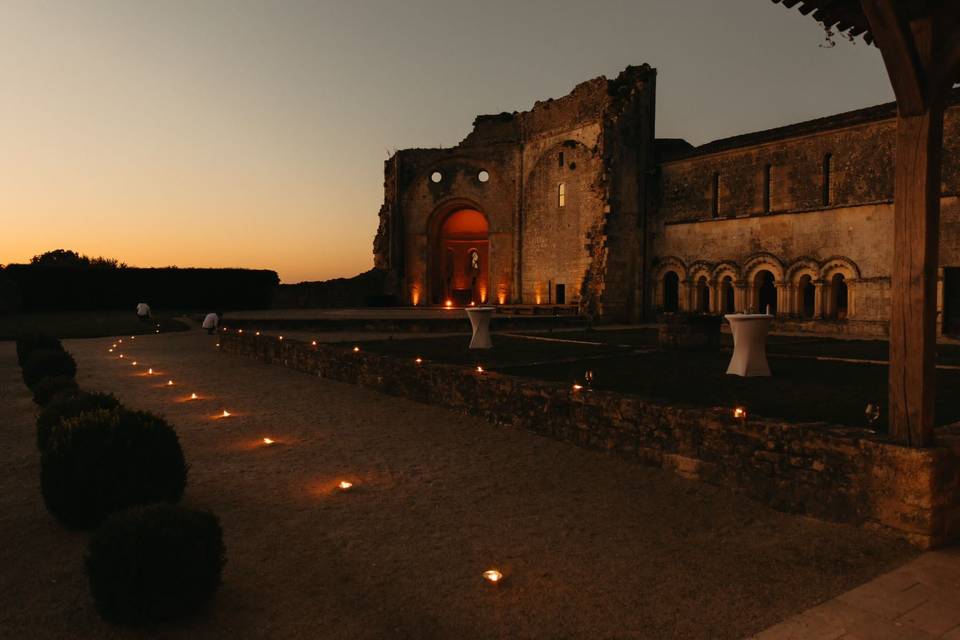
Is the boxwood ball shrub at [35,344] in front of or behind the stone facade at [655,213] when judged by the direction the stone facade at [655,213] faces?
in front

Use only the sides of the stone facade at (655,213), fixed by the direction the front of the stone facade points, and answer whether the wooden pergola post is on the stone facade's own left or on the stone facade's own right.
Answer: on the stone facade's own left

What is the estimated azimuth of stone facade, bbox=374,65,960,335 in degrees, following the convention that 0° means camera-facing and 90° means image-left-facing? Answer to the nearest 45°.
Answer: approximately 45°

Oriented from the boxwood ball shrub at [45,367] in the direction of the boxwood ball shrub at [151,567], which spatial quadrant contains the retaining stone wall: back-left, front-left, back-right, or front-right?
front-left

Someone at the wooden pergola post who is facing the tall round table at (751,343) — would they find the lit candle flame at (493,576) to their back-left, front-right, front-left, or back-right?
back-left

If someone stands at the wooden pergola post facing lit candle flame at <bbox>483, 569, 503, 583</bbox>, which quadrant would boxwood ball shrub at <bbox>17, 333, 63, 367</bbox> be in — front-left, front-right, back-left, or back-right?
front-right

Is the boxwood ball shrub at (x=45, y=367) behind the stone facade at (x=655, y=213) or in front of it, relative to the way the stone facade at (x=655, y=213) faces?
in front

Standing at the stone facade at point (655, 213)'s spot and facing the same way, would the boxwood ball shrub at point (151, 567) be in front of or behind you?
in front

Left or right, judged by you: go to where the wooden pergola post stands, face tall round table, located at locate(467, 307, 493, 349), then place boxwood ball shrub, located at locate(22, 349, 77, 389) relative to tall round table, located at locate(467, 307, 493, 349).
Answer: left
